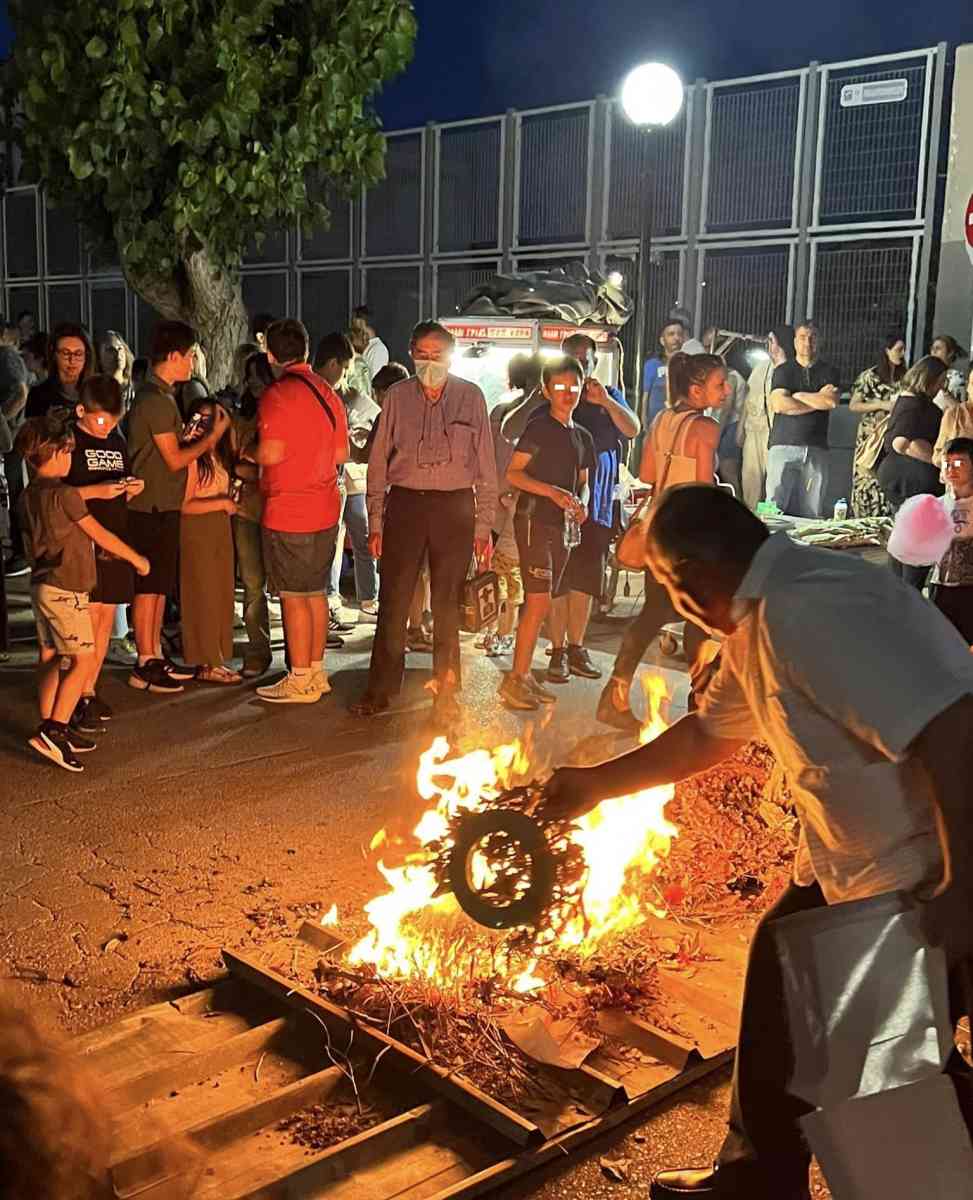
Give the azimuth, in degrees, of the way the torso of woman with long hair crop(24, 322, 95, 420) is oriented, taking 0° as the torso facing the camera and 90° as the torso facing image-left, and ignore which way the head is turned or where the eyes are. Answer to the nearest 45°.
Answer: approximately 0°

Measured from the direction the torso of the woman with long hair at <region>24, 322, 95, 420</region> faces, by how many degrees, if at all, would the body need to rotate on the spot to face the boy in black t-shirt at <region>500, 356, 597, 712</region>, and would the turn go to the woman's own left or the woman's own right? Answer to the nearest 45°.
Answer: approximately 45° to the woman's own left

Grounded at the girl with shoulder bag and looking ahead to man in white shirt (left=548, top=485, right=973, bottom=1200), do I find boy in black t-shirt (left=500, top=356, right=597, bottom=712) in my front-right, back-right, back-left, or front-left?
back-right

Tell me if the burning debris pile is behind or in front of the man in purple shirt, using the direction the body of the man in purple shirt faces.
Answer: in front

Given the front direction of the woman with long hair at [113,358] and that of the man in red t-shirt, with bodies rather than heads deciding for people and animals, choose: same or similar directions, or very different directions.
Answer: very different directions

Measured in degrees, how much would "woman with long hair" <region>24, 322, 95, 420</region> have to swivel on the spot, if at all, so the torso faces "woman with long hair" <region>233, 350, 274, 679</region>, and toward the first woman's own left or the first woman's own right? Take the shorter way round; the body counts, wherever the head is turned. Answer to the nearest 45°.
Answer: approximately 45° to the first woman's own left

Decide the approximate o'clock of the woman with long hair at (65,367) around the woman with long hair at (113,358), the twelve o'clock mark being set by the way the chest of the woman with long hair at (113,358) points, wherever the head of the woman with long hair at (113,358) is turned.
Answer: the woman with long hair at (65,367) is roughly at 2 o'clock from the woman with long hair at (113,358).

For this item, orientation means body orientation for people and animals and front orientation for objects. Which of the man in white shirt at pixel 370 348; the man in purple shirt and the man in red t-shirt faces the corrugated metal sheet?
the man in purple shirt

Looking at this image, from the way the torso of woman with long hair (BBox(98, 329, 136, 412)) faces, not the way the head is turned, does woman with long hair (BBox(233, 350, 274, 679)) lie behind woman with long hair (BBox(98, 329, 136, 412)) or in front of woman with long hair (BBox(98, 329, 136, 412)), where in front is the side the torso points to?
in front
